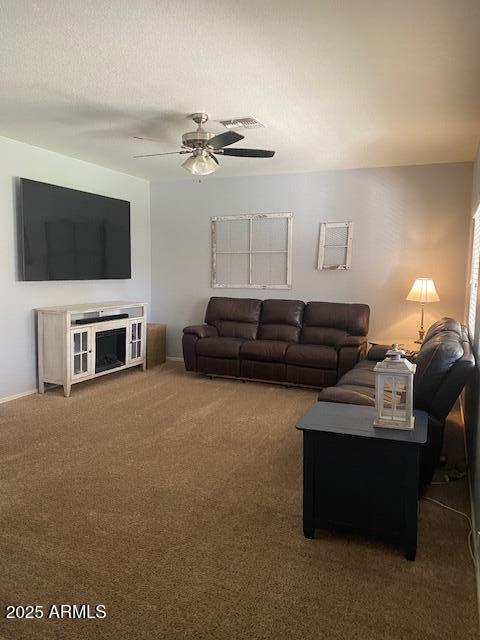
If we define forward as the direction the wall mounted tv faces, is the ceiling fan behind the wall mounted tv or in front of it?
in front

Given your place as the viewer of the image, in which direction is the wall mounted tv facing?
facing the viewer and to the right of the viewer

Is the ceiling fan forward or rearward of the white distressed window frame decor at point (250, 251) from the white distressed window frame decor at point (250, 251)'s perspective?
forward

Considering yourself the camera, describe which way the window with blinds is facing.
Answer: facing to the left of the viewer

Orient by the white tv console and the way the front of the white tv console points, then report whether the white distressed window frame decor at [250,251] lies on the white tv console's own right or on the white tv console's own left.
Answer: on the white tv console's own left

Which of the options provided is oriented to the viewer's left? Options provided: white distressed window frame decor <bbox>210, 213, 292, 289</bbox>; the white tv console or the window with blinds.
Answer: the window with blinds

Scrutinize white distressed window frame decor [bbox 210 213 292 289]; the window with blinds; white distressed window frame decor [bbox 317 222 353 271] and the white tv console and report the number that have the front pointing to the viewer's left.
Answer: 1

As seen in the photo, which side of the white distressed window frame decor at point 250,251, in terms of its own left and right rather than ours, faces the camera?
front

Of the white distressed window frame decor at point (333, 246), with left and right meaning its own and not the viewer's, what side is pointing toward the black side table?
front

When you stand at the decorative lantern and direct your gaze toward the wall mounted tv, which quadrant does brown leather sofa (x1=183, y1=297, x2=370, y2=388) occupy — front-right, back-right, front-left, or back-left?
front-right

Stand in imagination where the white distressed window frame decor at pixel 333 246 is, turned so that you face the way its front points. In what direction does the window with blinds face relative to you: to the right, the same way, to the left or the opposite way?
to the right

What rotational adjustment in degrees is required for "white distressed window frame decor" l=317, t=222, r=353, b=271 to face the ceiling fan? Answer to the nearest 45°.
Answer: approximately 45° to its right

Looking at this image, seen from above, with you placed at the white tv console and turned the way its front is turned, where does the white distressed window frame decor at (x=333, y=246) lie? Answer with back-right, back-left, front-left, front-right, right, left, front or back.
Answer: front-left

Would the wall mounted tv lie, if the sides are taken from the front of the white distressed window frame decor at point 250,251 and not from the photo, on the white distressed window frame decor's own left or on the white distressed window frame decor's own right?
on the white distressed window frame decor's own right

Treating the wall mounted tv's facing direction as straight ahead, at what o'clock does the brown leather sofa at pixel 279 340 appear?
The brown leather sofa is roughly at 11 o'clock from the wall mounted tv.

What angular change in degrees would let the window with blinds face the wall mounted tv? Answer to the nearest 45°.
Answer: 0° — it already faces it

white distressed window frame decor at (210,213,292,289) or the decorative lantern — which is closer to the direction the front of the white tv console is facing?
the decorative lantern

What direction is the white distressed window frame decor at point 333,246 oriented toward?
toward the camera
